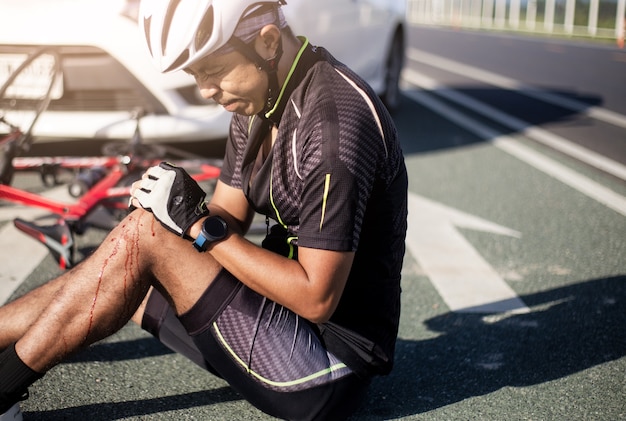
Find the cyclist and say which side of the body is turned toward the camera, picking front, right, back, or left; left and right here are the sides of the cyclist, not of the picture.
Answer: left

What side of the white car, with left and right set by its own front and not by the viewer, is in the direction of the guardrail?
back

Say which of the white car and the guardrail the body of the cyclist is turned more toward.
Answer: the white car

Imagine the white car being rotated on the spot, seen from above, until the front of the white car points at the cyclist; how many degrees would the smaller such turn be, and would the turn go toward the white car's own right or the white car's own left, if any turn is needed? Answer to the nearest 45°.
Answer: approximately 45° to the white car's own left

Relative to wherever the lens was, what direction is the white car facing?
facing the viewer and to the left of the viewer

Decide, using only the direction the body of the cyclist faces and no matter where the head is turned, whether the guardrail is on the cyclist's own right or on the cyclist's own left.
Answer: on the cyclist's own right

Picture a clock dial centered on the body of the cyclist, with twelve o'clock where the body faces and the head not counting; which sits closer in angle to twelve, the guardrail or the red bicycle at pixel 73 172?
the red bicycle

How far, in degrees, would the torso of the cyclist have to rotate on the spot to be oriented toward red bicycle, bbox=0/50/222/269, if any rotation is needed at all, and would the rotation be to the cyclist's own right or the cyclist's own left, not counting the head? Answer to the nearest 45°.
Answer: approximately 90° to the cyclist's own right

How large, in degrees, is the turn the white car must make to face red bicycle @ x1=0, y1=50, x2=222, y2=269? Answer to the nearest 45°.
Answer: approximately 45° to its left

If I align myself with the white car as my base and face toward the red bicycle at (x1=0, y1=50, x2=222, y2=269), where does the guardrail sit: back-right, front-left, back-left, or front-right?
back-left

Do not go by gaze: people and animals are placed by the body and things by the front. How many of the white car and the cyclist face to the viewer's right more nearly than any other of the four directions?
0

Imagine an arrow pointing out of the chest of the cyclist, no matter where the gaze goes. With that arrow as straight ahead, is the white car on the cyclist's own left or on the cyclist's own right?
on the cyclist's own right

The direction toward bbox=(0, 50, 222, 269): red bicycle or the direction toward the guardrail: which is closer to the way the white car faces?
the red bicycle

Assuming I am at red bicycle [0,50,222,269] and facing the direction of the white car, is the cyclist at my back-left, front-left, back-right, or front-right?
back-right
